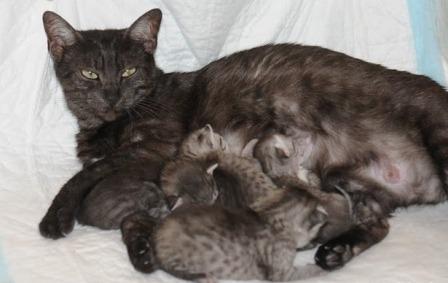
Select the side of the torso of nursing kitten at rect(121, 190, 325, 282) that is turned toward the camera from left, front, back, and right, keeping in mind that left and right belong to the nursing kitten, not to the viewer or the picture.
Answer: right

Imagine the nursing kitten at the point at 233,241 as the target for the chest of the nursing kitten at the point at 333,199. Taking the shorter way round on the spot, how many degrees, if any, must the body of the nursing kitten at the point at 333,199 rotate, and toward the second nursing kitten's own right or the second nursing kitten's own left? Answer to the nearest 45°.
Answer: approximately 90° to the second nursing kitten's own left

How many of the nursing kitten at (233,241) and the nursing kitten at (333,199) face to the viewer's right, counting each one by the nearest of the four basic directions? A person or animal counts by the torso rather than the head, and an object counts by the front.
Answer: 1
